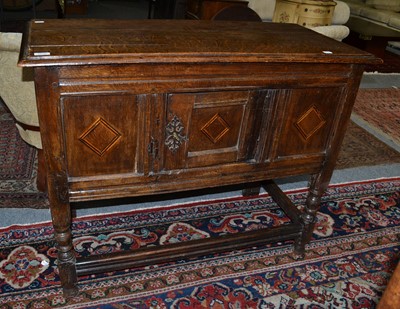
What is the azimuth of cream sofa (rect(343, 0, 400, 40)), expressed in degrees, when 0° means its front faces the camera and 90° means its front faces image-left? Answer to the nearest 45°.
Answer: approximately 45°

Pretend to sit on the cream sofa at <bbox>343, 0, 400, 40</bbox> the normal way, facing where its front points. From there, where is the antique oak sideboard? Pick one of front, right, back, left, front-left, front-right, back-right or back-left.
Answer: front-left

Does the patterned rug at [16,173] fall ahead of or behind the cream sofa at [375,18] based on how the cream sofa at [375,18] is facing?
ahead

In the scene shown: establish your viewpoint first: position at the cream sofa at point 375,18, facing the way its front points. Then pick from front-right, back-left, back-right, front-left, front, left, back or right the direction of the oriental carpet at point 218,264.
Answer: front-left

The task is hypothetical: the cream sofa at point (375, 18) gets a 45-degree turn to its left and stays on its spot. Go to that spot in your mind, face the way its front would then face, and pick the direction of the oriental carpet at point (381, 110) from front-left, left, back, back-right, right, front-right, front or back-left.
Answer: front
